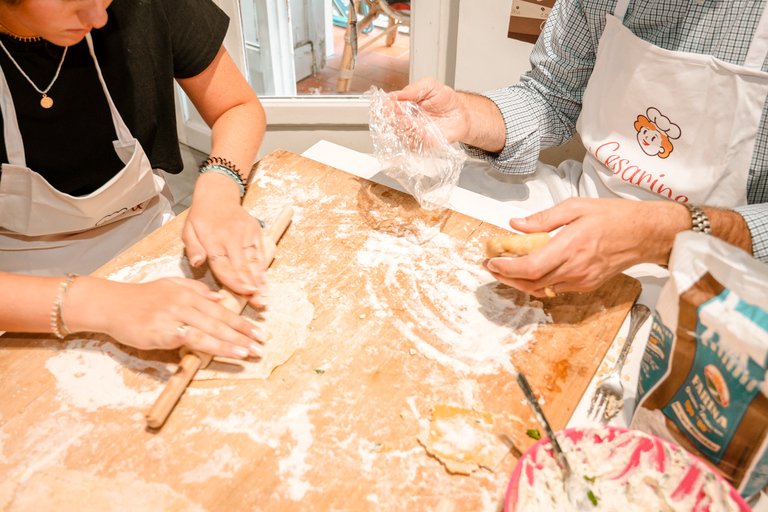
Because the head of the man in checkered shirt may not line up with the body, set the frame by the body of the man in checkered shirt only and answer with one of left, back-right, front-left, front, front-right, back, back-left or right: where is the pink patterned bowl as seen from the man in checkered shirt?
front-left

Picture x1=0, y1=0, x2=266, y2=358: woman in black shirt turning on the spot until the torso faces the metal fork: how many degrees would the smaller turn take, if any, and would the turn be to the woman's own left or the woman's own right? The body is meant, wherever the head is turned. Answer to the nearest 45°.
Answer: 0° — they already face it

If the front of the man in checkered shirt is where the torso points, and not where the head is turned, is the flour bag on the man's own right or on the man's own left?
on the man's own left

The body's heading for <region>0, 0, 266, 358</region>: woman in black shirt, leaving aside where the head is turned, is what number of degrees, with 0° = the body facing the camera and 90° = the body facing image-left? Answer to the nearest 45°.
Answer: approximately 315°

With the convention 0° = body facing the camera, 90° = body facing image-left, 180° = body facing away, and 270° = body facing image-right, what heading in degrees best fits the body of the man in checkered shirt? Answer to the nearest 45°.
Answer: approximately 45°

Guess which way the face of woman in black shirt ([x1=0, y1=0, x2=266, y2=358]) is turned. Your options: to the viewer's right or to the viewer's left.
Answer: to the viewer's right
